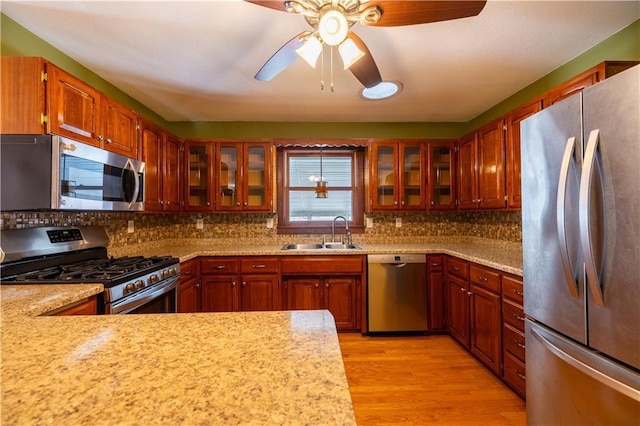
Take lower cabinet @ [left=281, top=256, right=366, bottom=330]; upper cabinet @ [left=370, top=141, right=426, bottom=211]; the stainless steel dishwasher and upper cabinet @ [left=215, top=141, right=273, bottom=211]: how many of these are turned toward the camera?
4

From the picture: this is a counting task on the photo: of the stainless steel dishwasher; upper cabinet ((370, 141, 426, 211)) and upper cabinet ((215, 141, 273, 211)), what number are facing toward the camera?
3

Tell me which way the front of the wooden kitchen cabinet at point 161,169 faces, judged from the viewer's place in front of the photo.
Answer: facing the viewer and to the right of the viewer

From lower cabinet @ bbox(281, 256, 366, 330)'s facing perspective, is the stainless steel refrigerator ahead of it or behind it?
ahead

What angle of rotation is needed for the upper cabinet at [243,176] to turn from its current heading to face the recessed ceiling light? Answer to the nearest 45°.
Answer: approximately 45° to its left

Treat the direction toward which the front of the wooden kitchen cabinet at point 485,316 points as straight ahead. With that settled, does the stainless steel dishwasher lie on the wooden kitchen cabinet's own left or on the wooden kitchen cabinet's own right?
on the wooden kitchen cabinet's own right

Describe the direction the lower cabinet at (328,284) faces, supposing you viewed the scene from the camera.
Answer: facing the viewer

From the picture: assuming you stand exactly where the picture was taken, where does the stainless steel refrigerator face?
facing the viewer and to the left of the viewer

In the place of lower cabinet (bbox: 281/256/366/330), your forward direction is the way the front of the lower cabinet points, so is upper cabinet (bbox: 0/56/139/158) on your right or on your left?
on your right

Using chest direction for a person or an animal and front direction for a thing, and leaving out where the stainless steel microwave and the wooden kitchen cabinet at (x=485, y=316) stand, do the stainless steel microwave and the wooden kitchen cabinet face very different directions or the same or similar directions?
very different directions

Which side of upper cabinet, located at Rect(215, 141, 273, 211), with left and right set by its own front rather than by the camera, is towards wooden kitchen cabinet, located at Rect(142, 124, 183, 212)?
right

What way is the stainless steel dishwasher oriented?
toward the camera

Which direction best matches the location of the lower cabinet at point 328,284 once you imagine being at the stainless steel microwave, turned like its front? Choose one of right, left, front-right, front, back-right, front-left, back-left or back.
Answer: front-left
